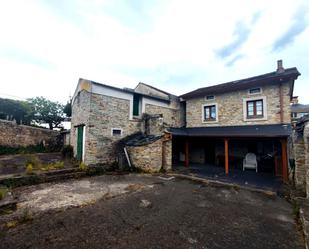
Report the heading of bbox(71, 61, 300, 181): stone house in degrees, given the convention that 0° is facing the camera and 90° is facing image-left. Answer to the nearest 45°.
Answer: approximately 45°

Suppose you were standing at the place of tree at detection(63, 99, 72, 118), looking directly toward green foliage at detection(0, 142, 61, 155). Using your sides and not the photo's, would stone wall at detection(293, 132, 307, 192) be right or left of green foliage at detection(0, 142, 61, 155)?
left

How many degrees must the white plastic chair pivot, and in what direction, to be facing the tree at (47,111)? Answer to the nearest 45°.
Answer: approximately 90° to its right

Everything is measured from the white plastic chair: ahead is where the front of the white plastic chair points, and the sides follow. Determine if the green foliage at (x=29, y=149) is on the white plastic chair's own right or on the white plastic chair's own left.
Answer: on the white plastic chair's own right

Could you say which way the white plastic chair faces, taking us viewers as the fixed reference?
facing the viewer

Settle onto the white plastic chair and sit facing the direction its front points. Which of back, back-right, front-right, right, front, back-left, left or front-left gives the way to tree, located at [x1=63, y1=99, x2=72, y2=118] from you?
right

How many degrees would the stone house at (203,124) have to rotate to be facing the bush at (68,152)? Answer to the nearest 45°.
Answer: approximately 45° to its right

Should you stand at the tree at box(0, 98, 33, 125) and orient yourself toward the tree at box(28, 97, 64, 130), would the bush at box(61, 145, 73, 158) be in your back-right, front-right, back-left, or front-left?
front-right

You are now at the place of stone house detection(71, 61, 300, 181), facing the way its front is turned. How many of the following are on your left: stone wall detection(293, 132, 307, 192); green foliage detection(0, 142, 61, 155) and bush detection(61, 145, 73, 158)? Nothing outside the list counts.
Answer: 1

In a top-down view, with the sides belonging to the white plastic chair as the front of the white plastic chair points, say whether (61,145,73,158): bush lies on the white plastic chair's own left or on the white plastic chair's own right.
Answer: on the white plastic chair's own right

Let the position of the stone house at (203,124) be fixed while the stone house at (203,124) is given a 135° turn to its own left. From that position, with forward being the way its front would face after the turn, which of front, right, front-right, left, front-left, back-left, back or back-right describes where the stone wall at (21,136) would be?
back
